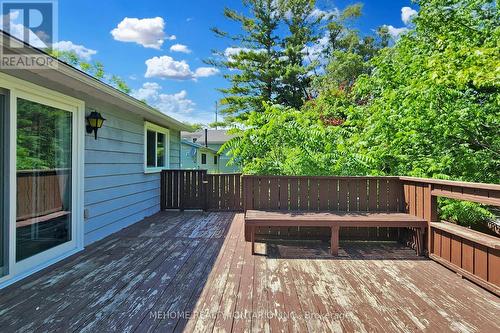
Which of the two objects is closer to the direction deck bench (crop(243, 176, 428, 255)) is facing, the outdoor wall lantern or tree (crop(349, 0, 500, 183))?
the outdoor wall lantern

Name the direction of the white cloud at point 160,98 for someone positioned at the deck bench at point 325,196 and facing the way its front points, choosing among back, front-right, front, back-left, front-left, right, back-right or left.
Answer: back-right

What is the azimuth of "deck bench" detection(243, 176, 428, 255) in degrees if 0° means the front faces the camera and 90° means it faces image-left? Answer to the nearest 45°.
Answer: approximately 0°

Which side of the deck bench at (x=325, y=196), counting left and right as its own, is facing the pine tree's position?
back

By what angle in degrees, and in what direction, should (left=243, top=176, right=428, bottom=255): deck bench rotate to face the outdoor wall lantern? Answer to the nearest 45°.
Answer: approximately 90° to its right

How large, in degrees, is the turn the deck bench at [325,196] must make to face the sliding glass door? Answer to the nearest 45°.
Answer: approximately 45° to its right

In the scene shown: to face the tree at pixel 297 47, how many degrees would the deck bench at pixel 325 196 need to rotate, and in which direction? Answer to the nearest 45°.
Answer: approximately 180°
